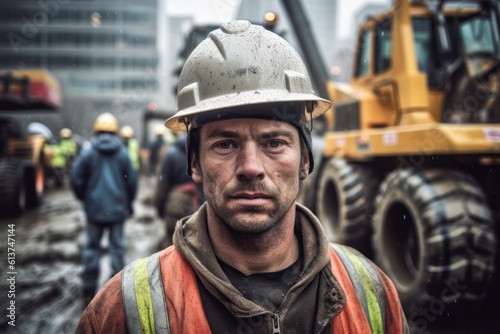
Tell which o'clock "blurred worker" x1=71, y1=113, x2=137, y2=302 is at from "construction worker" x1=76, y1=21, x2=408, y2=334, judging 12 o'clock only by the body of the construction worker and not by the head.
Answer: The blurred worker is roughly at 5 o'clock from the construction worker.

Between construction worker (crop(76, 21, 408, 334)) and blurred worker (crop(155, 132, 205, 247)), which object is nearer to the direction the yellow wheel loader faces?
the construction worker

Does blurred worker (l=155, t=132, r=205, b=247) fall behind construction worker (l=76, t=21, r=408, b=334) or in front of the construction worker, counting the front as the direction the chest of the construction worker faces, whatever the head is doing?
behind

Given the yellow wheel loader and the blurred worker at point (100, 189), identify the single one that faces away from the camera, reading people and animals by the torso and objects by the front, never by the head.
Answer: the blurred worker

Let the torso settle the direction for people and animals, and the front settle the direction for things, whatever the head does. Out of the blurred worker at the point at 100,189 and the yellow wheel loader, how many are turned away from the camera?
1

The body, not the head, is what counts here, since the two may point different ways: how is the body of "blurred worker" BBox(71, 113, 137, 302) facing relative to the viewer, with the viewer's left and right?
facing away from the viewer

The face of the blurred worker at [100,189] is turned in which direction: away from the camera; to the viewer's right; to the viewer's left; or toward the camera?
away from the camera

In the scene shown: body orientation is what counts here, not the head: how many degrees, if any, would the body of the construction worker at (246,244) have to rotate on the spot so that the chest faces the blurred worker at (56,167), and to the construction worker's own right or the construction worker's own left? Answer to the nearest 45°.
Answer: approximately 135° to the construction worker's own right

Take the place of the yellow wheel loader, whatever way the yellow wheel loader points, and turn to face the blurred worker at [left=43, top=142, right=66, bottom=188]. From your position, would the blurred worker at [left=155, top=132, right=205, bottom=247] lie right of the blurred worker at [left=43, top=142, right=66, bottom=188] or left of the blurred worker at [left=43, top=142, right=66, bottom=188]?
left
